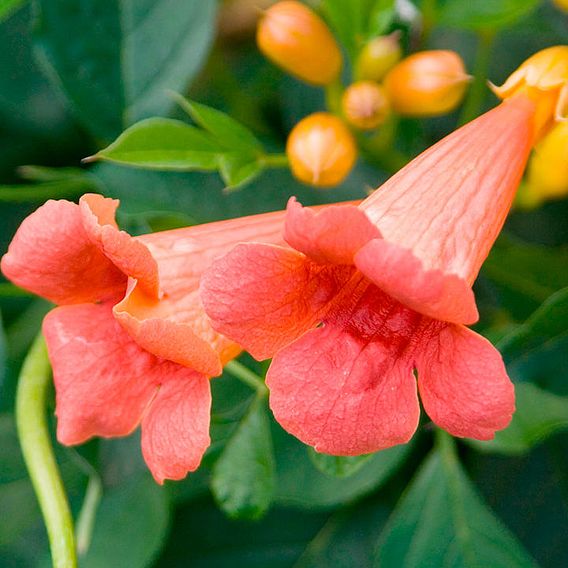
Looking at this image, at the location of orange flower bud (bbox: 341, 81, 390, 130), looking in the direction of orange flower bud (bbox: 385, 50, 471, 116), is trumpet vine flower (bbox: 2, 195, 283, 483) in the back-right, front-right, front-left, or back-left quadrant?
back-right

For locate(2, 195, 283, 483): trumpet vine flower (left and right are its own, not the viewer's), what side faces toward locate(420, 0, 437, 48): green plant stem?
back

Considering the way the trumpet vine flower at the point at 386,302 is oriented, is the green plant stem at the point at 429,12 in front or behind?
behind

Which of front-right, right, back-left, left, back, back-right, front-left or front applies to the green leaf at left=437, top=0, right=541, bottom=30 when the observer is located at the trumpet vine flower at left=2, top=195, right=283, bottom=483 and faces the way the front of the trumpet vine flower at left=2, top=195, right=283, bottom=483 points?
back

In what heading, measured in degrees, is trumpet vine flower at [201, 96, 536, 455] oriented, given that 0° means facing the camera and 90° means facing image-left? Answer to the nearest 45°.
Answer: approximately 45°
